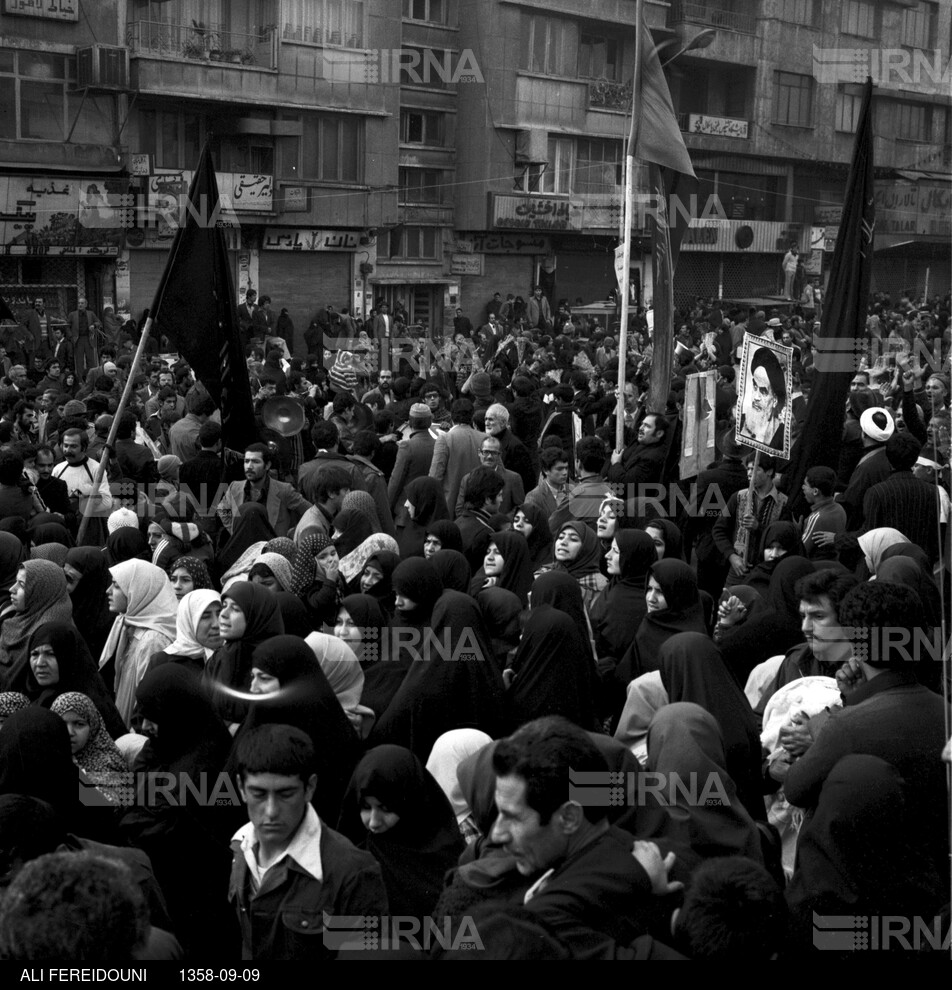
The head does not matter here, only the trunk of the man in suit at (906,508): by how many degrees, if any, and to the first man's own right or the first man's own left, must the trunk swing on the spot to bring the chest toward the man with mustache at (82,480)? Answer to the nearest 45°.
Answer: approximately 90° to the first man's own left

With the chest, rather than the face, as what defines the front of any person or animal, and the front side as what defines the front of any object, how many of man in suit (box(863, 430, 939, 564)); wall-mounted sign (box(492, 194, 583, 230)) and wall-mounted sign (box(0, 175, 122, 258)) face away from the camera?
1

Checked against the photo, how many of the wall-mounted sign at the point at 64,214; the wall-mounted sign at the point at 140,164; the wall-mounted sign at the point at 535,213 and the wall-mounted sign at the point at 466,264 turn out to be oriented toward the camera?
4

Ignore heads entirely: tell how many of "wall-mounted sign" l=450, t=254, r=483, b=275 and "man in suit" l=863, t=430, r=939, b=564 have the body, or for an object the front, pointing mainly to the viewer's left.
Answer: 0

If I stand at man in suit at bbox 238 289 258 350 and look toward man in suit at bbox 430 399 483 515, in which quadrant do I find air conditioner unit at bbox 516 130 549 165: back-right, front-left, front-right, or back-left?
back-left

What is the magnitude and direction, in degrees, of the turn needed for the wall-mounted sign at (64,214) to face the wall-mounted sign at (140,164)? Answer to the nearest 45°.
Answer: approximately 135° to its left

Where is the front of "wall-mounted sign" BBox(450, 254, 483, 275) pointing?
toward the camera

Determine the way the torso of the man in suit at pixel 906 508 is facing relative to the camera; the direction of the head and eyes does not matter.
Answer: away from the camera

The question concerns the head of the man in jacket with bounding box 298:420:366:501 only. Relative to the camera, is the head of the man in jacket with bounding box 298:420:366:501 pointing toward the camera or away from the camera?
away from the camera

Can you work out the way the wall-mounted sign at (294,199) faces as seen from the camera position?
facing the viewer

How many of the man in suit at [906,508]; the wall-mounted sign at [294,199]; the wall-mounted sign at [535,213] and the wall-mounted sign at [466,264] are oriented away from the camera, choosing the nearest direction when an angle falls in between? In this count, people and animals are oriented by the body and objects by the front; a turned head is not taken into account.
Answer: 1

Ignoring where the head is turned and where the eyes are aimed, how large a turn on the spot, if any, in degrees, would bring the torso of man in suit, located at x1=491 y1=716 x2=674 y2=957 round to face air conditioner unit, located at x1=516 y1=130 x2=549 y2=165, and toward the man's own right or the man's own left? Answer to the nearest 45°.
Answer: approximately 90° to the man's own right

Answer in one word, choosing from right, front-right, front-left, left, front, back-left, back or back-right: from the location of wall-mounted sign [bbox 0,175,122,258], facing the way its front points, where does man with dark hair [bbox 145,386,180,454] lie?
front

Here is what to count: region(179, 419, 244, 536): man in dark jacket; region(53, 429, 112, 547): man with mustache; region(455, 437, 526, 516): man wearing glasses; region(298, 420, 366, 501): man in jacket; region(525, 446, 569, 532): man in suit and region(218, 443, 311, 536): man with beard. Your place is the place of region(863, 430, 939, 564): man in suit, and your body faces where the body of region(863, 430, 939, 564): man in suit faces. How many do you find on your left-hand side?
6

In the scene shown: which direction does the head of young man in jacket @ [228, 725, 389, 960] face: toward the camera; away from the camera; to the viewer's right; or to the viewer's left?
toward the camera

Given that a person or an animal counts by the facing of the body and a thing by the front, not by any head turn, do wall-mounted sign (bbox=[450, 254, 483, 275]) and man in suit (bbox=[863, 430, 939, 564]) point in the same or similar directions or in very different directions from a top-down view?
very different directions

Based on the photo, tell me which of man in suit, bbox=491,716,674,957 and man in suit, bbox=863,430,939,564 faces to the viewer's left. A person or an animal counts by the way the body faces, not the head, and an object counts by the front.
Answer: man in suit, bbox=491,716,674,957
